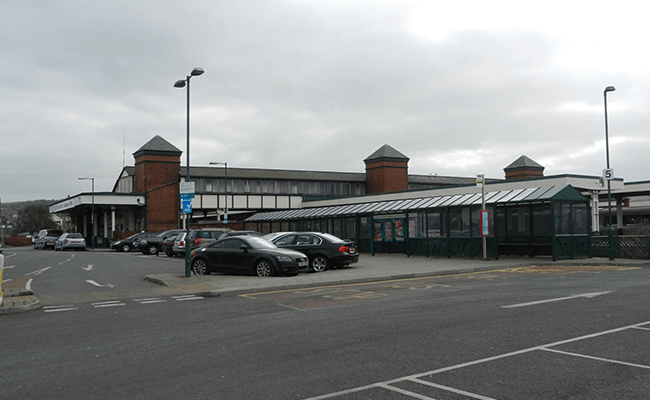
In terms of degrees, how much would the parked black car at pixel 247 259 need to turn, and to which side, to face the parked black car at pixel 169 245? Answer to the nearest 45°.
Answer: approximately 135° to its left

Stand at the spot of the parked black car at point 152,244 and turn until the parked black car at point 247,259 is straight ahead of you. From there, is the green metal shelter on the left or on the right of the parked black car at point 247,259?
left

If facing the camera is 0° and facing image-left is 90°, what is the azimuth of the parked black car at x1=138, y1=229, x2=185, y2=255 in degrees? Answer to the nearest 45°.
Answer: approximately 45°

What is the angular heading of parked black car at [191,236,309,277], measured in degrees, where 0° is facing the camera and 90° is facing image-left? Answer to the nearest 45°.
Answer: approximately 315°

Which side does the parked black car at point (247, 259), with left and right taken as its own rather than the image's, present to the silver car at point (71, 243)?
back

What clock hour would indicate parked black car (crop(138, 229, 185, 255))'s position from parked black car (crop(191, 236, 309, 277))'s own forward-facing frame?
parked black car (crop(138, 229, 185, 255)) is roughly at 7 o'clock from parked black car (crop(191, 236, 309, 277)).

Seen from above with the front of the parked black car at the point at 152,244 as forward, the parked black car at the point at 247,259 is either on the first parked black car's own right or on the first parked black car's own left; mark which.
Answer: on the first parked black car's own left
